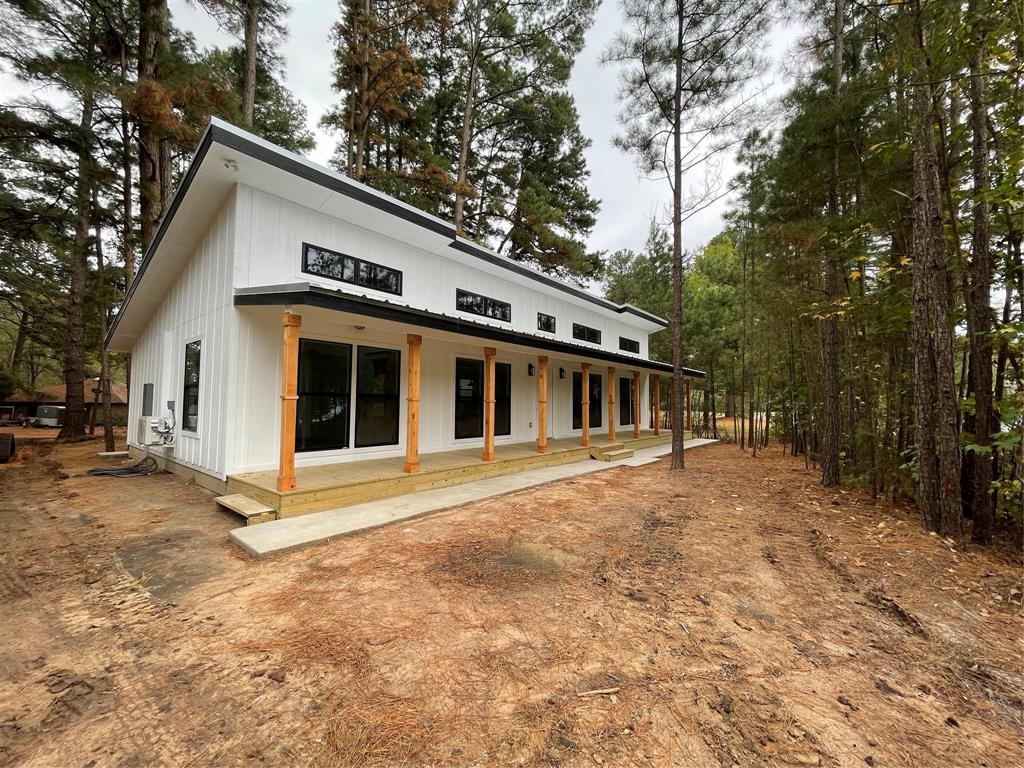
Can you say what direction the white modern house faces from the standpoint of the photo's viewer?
facing the viewer and to the right of the viewer

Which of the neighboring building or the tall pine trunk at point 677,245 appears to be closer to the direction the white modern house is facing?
the tall pine trunk

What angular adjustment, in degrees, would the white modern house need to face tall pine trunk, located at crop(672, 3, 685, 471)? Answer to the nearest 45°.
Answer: approximately 45° to its left

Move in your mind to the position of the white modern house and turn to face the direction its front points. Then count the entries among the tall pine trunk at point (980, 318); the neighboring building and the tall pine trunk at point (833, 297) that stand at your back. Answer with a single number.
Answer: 1

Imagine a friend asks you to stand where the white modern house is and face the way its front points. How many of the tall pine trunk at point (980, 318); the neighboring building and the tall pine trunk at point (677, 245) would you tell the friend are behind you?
1

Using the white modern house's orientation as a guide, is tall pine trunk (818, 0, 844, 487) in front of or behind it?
in front

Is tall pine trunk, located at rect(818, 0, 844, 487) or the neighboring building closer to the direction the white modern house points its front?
the tall pine trunk

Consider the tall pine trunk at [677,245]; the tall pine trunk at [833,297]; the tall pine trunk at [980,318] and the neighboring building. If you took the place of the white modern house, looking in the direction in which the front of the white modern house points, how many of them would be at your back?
1

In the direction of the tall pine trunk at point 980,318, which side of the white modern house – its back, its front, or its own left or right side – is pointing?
front

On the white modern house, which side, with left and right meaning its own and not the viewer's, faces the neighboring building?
back
